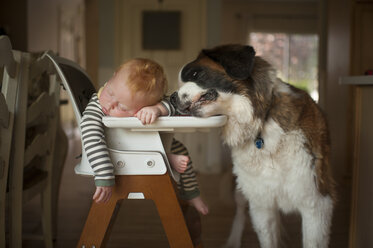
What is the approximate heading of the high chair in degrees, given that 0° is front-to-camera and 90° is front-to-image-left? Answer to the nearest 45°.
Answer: approximately 270°
